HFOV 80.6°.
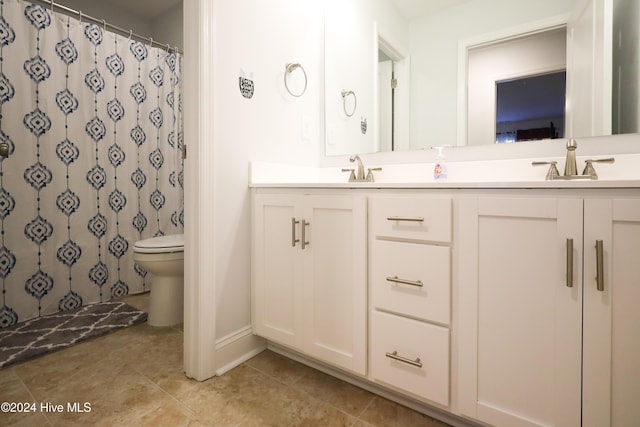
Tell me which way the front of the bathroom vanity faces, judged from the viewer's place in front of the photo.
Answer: facing the viewer and to the left of the viewer

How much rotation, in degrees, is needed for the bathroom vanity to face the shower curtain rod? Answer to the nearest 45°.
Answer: approximately 45° to its right

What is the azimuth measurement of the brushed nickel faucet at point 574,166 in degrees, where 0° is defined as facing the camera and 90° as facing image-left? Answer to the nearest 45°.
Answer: approximately 0°

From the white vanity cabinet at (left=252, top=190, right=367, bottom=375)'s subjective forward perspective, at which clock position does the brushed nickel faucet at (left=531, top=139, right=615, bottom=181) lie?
The brushed nickel faucet is roughly at 8 o'clock from the white vanity cabinet.

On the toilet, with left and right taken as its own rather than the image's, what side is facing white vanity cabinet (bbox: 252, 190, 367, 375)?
left

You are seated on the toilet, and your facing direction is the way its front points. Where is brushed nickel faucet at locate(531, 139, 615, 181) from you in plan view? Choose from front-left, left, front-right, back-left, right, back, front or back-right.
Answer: left

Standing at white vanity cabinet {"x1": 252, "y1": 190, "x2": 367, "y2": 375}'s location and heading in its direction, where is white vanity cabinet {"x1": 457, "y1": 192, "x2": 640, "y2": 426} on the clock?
white vanity cabinet {"x1": 457, "y1": 192, "x2": 640, "y2": 426} is roughly at 9 o'clock from white vanity cabinet {"x1": 252, "y1": 190, "x2": 367, "y2": 375}.

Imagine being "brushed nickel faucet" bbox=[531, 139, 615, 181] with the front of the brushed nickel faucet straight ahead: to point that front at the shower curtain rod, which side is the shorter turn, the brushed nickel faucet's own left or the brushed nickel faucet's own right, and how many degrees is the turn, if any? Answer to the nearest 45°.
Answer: approximately 90° to the brushed nickel faucet's own right

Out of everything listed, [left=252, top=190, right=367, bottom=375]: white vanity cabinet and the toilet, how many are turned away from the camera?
0
